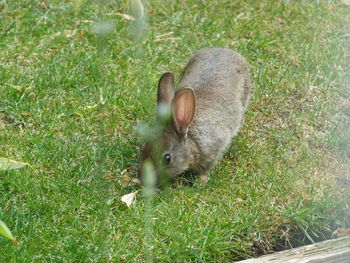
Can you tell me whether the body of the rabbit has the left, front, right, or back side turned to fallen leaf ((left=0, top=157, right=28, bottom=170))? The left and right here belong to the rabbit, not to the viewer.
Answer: front

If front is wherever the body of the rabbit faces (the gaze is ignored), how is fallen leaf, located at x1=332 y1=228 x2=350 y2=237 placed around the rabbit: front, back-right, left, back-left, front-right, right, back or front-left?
left

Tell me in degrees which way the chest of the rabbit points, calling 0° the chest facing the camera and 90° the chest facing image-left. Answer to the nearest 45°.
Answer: approximately 45°

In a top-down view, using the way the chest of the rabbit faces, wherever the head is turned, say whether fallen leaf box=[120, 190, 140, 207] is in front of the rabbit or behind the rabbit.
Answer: in front

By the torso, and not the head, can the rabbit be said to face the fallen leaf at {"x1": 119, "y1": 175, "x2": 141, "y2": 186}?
yes

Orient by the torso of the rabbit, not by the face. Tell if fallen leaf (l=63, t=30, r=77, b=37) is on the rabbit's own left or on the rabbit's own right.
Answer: on the rabbit's own right
